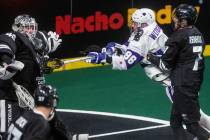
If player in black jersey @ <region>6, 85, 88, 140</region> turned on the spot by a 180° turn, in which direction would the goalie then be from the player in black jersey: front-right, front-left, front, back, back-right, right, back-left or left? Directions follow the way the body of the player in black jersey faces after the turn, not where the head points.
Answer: back-right

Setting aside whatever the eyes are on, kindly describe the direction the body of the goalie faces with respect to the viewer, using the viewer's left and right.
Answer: facing the viewer and to the right of the viewer

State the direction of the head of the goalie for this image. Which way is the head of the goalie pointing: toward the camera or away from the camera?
toward the camera

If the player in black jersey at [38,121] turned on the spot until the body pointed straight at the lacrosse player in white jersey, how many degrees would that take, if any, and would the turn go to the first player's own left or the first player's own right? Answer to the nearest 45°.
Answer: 0° — they already face them

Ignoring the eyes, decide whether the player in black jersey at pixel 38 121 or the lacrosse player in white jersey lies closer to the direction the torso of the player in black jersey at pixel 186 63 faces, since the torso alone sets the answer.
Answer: the lacrosse player in white jersey

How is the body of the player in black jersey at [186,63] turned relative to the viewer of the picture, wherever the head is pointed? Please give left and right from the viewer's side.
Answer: facing away from the viewer and to the left of the viewer

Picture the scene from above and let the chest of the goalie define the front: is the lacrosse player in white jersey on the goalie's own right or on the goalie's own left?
on the goalie's own left

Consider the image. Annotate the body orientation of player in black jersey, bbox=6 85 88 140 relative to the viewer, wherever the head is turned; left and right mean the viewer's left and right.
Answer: facing away from the viewer and to the right of the viewer

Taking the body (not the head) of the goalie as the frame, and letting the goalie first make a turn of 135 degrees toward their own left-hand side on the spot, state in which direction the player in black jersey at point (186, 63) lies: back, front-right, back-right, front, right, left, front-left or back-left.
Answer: right

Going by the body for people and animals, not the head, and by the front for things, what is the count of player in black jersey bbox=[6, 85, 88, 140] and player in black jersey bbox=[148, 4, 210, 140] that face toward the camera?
0
